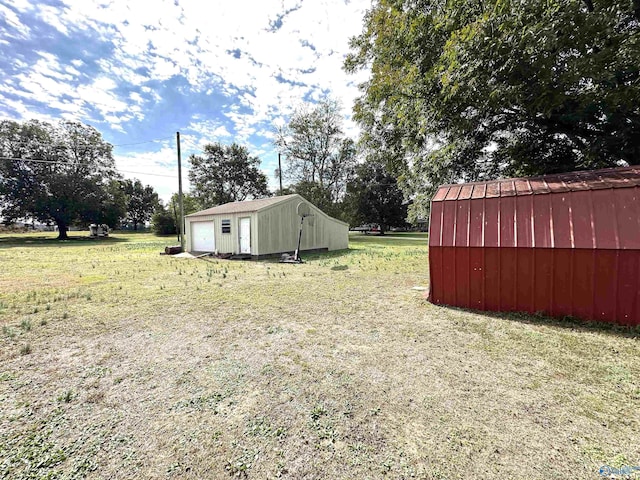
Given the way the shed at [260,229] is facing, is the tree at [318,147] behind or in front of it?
behind

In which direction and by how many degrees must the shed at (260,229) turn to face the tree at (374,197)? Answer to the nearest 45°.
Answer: approximately 180°

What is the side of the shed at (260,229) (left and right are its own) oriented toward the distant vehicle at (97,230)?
right

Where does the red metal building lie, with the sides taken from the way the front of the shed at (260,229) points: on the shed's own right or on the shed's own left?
on the shed's own left

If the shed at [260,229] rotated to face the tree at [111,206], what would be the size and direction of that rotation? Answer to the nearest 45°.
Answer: approximately 90° to its right

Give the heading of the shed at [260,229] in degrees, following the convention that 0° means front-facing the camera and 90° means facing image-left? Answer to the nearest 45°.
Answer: approximately 45°

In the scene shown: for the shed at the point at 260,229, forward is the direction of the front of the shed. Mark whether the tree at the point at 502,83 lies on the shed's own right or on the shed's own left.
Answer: on the shed's own left

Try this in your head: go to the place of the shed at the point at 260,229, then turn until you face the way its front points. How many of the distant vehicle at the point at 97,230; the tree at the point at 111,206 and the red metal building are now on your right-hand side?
2

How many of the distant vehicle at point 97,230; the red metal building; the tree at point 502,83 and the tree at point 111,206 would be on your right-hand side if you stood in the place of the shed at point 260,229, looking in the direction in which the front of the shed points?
2
